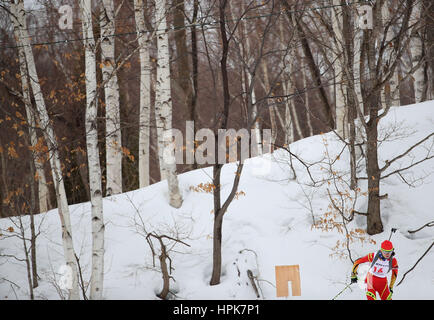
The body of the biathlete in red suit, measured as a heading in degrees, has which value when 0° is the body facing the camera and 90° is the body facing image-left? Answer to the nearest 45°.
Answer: approximately 0°

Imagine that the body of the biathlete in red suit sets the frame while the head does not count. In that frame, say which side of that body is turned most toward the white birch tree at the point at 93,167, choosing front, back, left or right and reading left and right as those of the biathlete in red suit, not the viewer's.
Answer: right

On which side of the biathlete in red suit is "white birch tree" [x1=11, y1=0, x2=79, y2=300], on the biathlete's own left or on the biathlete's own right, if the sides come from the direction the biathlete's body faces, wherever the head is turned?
on the biathlete's own right

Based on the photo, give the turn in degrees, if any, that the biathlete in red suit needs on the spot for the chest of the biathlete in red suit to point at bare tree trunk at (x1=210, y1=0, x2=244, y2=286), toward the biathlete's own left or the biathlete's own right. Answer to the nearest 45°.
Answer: approximately 90° to the biathlete's own right
